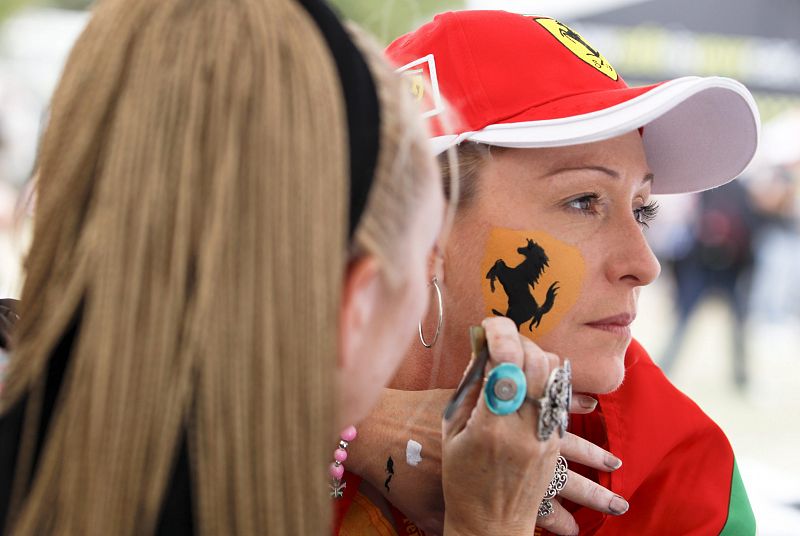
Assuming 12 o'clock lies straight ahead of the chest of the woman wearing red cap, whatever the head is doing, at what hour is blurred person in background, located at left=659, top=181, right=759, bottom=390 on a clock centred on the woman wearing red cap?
The blurred person in background is roughly at 8 o'clock from the woman wearing red cap.

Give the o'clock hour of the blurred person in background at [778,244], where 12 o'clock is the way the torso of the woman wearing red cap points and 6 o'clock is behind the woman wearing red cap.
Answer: The blurred person in background is roughly at 8 o'clock from the woman wearing red cap.

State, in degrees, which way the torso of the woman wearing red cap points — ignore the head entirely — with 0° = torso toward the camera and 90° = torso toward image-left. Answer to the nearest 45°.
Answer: approximately 315°

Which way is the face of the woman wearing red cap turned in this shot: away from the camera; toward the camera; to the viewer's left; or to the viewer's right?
to the viewer's right
